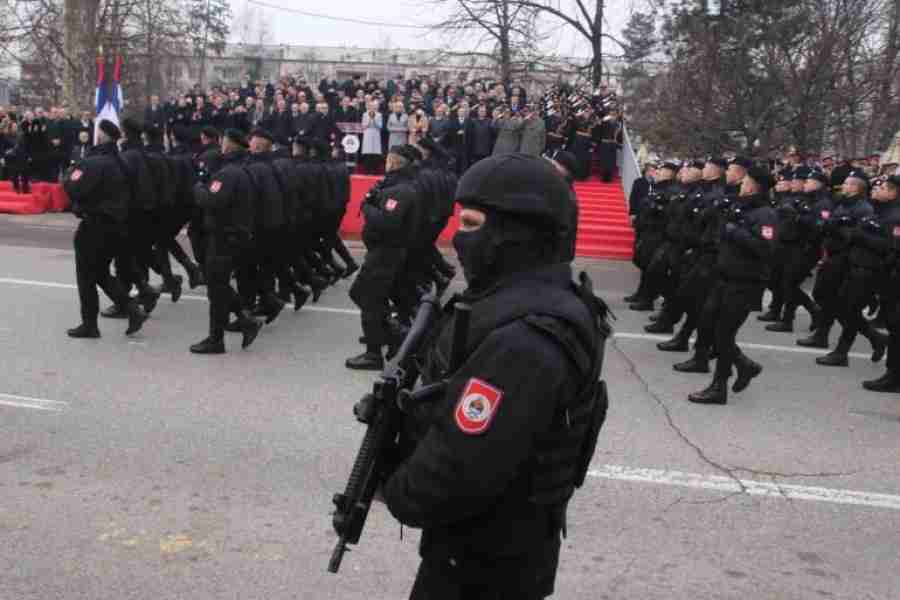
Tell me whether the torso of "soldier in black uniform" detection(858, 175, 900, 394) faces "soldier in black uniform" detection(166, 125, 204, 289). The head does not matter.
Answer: yes

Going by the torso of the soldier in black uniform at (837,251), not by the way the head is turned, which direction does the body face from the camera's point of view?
to the viewer's left

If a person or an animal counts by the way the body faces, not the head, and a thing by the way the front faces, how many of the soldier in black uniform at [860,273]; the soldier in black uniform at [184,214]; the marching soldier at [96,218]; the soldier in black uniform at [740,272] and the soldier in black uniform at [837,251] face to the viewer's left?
5

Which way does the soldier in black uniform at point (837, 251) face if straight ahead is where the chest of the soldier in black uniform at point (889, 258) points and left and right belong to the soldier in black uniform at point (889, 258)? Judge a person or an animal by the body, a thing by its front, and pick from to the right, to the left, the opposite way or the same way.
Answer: the same way

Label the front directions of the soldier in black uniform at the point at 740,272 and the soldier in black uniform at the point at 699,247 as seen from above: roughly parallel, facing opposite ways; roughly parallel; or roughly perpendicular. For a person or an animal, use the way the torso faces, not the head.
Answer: roughly parallel

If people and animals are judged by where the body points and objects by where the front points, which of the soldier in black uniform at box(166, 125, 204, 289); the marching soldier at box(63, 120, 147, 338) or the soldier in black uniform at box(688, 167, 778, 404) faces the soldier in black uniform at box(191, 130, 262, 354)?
the soldier in black uniform at box(688, 167, 778, 404)

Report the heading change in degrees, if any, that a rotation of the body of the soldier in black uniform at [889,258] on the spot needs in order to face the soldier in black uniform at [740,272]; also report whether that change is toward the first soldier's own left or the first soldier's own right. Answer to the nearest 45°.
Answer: approximately 45° to the first soldier's own left

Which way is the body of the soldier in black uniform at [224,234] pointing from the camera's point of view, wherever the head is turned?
to the viewer's left

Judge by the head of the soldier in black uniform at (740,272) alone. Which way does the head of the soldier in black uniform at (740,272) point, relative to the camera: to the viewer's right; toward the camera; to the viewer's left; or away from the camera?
to the viewer's left

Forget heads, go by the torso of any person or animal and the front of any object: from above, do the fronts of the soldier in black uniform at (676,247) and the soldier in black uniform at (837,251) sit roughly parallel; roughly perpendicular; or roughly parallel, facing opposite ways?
roughly parallel

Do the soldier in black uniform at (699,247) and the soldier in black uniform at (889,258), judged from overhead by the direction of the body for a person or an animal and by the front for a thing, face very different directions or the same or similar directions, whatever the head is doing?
same or similar directions

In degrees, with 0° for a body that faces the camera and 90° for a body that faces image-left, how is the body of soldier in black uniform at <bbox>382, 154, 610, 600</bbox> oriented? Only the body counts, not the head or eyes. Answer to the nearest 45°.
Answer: approximately 90°

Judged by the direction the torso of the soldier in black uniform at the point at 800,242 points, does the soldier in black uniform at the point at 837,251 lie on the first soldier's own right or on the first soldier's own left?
on the first soldier's own left

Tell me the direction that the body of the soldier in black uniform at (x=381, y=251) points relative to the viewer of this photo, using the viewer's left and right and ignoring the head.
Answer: facing to the left of the viewer

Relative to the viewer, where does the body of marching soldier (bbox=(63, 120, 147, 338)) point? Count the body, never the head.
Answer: to the viewer's left

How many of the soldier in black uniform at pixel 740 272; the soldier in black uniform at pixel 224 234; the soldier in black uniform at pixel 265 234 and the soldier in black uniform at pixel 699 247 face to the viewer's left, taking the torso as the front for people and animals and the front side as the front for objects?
4
